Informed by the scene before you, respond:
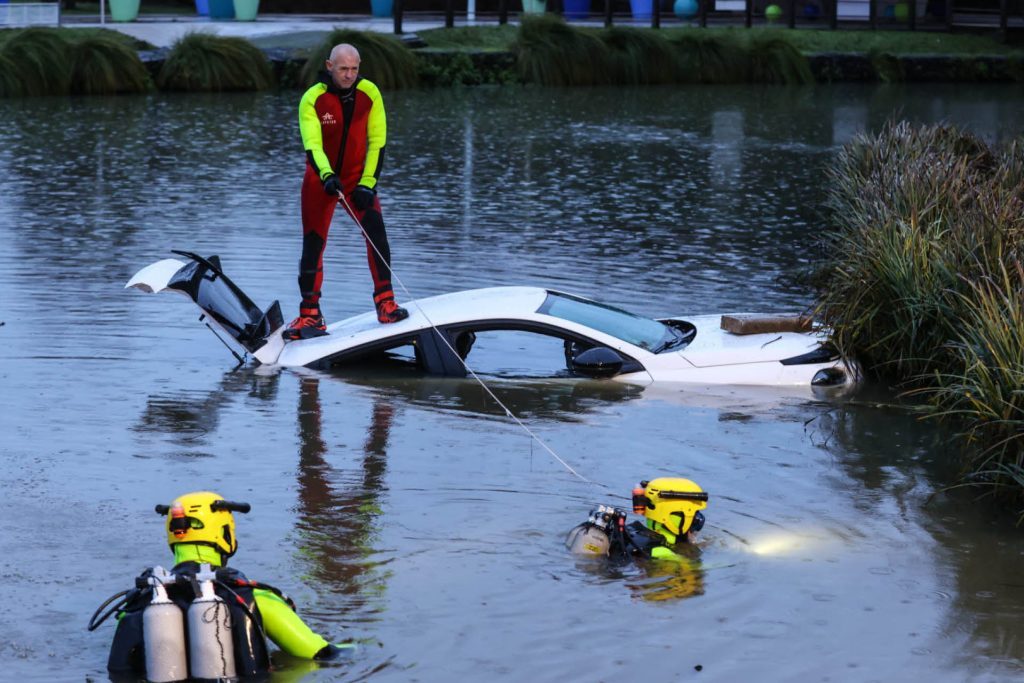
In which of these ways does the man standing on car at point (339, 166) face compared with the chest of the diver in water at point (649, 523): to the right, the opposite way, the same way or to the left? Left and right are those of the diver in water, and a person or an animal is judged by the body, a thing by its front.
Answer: to the right

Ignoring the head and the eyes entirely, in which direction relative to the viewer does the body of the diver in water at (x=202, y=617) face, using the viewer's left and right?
facing away from the viewer

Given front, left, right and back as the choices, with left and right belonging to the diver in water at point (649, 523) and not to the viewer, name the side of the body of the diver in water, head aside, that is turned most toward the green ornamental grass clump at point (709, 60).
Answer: left

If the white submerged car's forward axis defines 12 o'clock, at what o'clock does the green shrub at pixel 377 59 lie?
The green shrub is roughly at 9 o'clock from the white submerged car.

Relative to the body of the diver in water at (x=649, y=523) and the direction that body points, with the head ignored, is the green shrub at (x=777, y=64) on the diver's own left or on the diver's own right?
on the diver's own left

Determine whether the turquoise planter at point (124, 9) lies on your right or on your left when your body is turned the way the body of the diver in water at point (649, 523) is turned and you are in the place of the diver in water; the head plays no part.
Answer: on your left

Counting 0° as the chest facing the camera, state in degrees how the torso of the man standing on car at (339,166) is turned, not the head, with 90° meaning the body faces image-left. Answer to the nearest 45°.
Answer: approximately 0°

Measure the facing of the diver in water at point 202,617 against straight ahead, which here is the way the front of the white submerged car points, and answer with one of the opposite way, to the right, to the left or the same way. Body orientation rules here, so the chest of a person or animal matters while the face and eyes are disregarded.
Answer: to the left

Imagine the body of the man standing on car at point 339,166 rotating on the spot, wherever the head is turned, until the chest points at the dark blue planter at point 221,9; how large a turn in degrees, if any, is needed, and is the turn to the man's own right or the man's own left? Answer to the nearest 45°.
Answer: approximately 180°

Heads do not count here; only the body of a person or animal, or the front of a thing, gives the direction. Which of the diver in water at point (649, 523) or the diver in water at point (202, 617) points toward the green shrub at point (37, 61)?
the diver in water at point (202, 617)

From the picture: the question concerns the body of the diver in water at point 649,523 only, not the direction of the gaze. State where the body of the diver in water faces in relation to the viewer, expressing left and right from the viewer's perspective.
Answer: facing to the right of the viewer

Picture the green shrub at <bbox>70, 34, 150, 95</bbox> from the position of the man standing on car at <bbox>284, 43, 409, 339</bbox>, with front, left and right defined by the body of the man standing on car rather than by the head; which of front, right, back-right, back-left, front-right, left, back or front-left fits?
back

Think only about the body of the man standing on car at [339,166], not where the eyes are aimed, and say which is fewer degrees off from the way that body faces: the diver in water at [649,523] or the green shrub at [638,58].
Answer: the diver in water

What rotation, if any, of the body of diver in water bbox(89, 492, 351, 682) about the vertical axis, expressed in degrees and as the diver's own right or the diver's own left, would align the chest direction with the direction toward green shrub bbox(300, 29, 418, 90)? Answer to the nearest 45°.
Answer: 0° — they already face it

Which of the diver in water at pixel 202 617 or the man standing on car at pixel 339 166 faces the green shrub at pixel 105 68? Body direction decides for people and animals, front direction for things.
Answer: the diver in water

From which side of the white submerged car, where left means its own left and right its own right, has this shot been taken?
right
